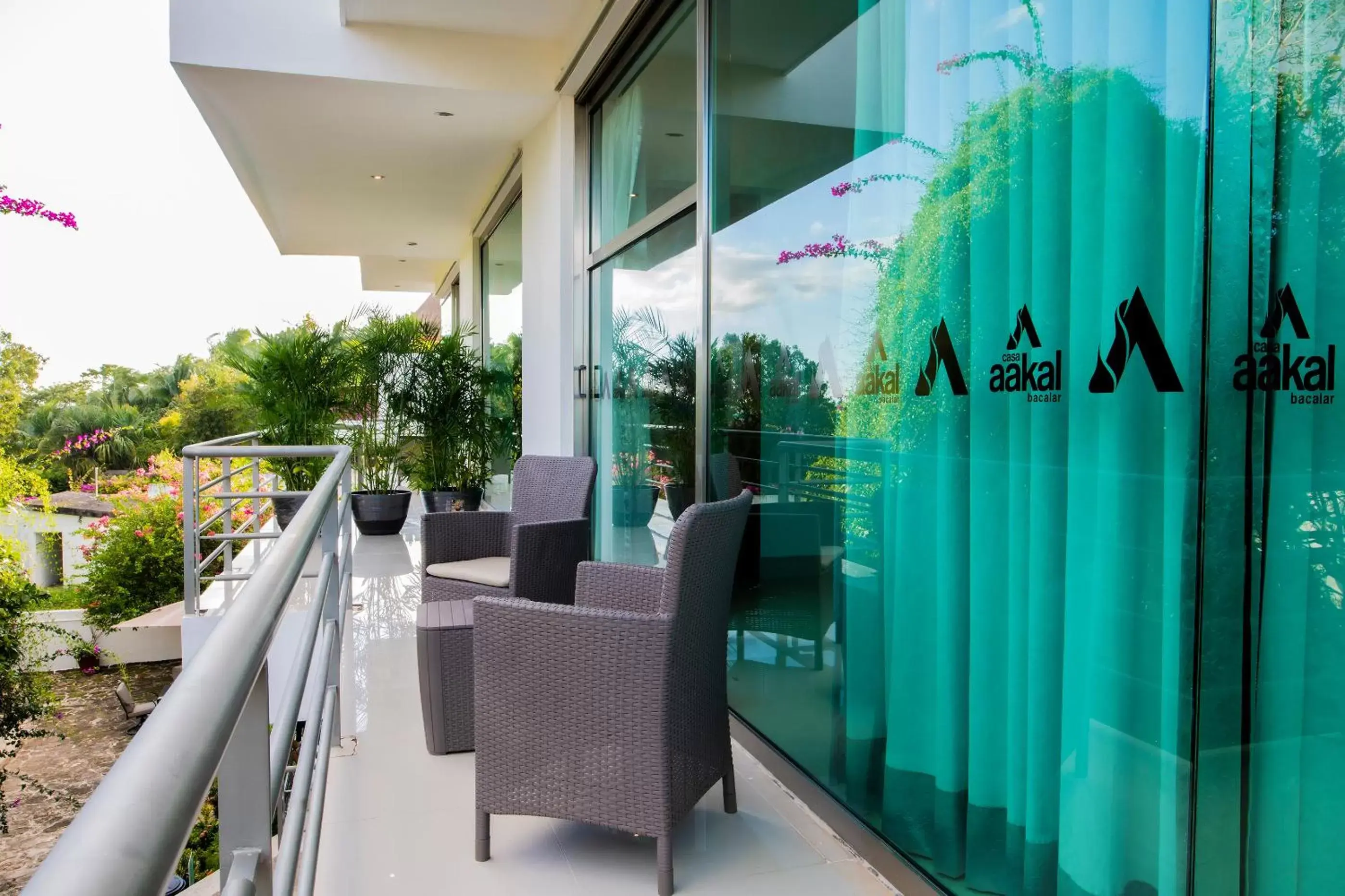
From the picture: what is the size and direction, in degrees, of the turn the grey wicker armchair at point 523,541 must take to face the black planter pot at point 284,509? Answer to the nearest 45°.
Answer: approximately 90° to its right

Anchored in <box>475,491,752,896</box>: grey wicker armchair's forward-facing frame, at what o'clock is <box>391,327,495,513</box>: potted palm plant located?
The potted palm plant is roughly at 1 o'clock from the grey wicker armchair.

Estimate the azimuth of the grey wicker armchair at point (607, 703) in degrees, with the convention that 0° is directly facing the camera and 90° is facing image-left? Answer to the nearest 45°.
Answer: approximately 135°

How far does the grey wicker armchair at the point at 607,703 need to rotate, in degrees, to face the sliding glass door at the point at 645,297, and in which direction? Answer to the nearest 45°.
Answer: approximately 45° to its right

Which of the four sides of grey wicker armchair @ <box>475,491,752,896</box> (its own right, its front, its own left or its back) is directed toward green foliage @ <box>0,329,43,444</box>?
front

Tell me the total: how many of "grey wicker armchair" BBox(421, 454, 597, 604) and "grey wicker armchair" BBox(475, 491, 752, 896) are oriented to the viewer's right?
0

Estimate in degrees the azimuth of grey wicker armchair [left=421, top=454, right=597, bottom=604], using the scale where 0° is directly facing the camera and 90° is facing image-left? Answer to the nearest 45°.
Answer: approximately 45°

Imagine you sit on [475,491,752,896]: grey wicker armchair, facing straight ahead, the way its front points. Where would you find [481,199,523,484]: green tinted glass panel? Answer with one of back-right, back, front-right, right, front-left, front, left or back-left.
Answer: front-right
